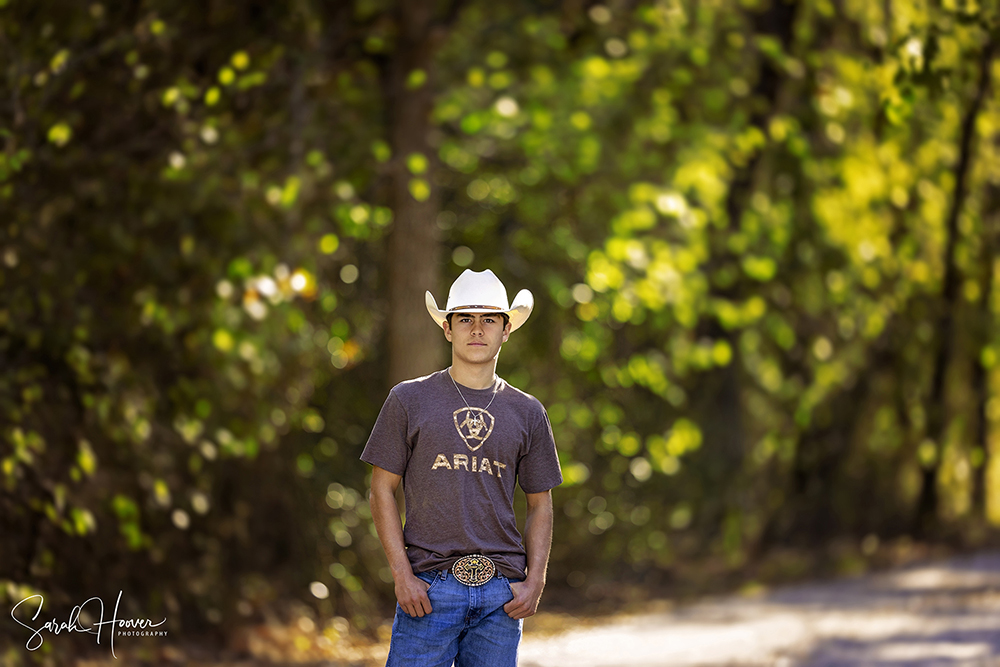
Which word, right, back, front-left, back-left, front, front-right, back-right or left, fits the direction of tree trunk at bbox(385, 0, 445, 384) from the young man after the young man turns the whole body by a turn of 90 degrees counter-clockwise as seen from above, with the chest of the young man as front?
left

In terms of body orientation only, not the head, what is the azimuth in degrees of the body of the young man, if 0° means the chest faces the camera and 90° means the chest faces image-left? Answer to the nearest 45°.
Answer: approximately 0°

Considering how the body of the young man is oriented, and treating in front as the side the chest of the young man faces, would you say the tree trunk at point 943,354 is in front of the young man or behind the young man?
behind
